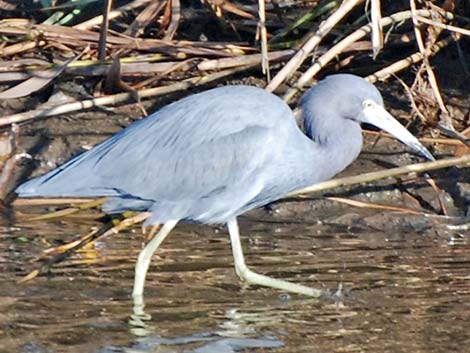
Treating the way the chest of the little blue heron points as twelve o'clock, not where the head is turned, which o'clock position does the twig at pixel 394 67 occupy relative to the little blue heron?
The twig is roughly at 10 o'clock from the little blue heron.

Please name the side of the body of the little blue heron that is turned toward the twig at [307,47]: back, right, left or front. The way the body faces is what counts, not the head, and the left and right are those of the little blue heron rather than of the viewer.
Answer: left

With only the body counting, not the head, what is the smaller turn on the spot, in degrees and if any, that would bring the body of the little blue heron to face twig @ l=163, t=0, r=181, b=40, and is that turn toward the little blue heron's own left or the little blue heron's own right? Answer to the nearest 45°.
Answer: approximately 90° to the little blue heron's own left

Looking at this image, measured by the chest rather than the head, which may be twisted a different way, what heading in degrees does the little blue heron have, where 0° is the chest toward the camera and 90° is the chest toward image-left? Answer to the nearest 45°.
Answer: approximately 270°
